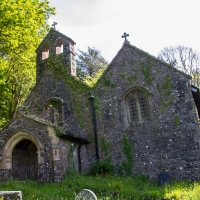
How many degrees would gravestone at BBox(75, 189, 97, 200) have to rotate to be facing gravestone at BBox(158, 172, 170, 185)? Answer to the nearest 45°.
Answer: approximately 135° to its left

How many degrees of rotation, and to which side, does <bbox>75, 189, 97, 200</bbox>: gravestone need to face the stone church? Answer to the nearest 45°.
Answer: approximately 180°

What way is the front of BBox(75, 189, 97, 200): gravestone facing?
toward the camera

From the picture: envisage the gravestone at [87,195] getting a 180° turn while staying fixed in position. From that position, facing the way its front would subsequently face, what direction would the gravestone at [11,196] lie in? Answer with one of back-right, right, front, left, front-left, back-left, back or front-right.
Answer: left

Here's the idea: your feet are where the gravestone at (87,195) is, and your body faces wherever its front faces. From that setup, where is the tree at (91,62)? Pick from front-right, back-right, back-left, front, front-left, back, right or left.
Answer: back
